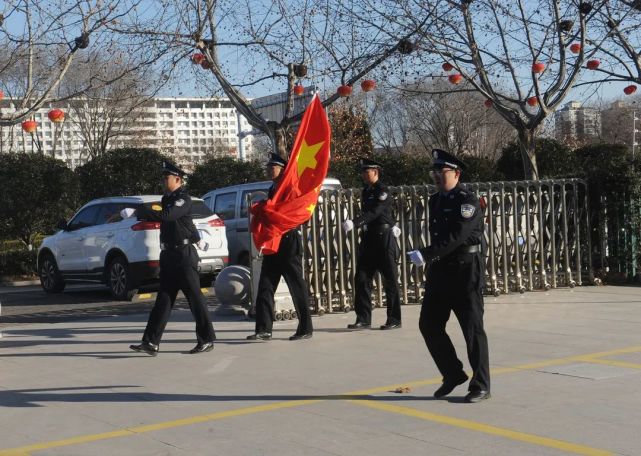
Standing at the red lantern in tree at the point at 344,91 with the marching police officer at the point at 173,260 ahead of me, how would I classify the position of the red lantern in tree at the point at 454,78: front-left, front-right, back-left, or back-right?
back-left

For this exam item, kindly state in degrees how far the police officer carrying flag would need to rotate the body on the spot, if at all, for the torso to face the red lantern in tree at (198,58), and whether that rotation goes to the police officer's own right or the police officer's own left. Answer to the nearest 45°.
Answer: approximately 90° to the police officer's own right

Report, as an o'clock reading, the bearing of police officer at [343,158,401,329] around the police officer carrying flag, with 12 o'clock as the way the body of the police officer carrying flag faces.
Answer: The police officer is roughly at 5 o'clock from the police officer carrying flag.

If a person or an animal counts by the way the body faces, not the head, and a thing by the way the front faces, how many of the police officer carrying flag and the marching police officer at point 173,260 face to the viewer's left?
2

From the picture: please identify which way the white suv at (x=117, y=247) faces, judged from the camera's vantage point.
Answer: facing away from the viewer and to the left of the viewer

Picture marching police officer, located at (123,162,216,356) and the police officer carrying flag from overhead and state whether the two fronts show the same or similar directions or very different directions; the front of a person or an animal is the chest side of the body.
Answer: same or similar directions

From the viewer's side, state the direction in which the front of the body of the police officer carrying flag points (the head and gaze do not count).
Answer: to the viewer's left

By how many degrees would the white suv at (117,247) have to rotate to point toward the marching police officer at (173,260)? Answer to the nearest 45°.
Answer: approximately 135° to its left

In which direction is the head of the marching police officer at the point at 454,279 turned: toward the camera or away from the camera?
toward the camera

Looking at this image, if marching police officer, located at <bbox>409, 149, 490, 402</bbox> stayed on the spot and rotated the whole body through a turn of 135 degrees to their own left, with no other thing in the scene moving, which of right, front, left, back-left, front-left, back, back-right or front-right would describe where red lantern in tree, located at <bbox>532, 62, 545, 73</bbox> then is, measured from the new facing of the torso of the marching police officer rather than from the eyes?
left

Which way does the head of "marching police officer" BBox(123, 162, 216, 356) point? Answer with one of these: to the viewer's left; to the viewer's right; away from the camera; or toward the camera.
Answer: to the viewer's left

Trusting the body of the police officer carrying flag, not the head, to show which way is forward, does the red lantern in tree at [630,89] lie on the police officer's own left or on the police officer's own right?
on the police officer's own right

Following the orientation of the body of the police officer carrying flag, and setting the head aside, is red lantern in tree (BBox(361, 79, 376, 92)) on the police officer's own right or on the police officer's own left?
on the police officer's own right

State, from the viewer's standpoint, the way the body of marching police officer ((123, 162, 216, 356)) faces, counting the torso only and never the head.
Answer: to the viewer's left

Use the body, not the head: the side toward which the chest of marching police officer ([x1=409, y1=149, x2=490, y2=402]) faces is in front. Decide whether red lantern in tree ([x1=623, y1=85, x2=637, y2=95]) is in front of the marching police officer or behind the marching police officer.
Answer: behind
